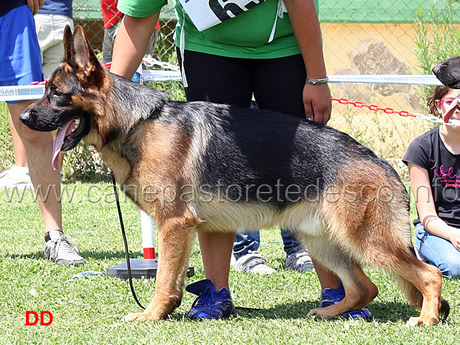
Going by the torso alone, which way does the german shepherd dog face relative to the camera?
to the viewer's left

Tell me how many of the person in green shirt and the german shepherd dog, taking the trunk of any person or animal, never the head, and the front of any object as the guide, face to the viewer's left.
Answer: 1

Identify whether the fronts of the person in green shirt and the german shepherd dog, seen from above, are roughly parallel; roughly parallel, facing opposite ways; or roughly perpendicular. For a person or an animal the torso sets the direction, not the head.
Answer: roughly perpendicular

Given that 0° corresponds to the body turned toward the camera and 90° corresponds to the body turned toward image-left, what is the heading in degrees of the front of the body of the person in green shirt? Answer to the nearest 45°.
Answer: approximately 0°
